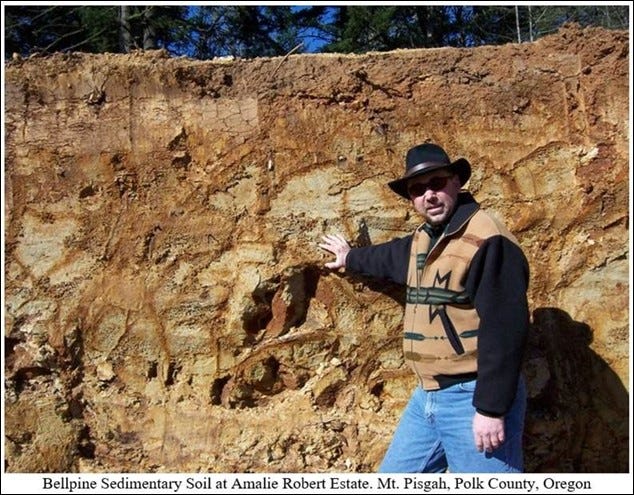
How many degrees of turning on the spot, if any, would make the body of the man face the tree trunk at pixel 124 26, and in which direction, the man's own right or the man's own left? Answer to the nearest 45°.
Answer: approximately 90° to the man's own right

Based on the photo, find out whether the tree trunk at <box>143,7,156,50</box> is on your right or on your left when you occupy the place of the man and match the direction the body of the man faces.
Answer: on your right

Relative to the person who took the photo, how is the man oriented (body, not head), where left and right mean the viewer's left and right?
facing the viewer and to the left of the viewer
